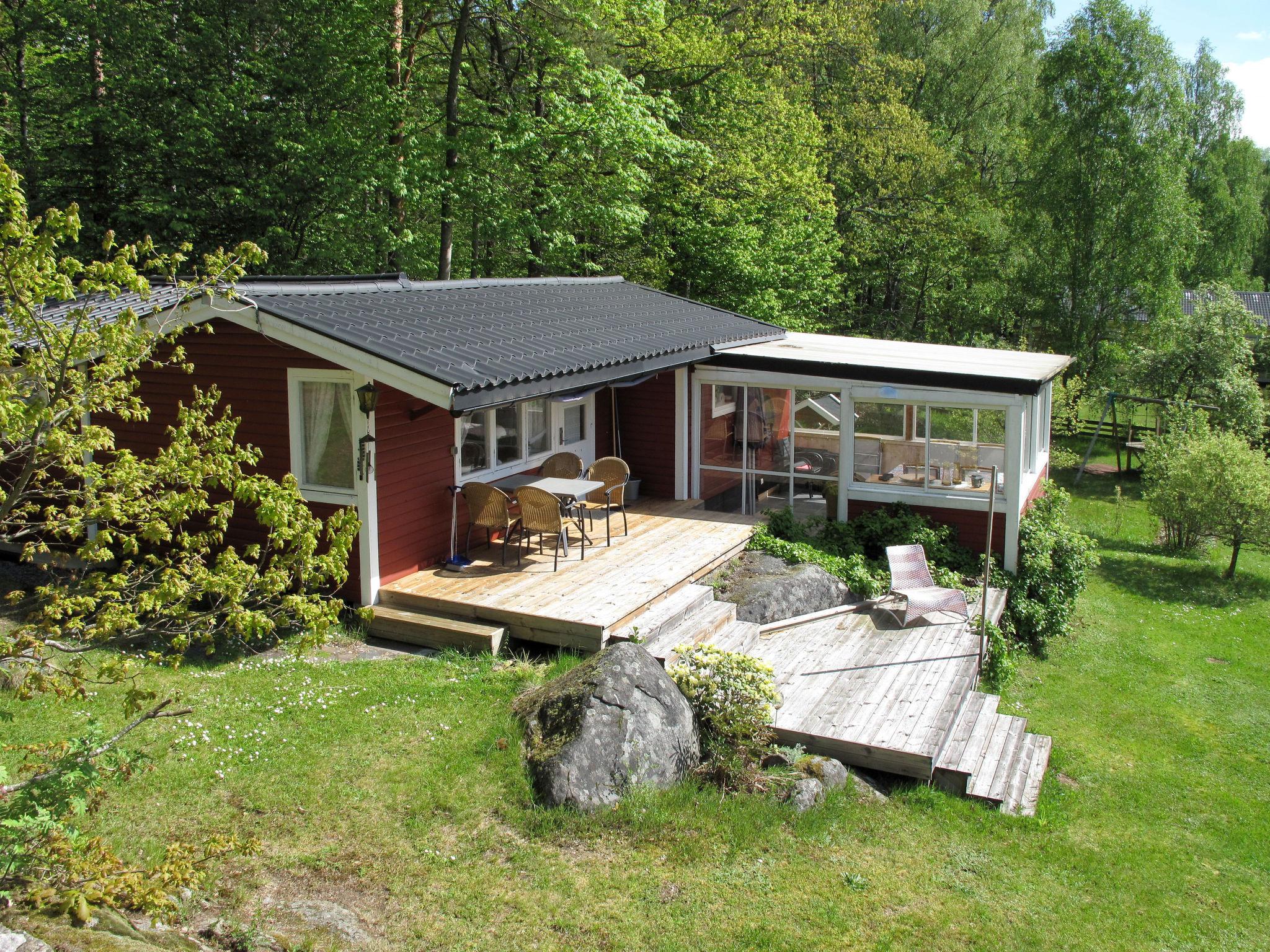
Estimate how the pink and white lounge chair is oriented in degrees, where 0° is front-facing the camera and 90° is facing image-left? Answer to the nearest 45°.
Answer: approximately 315°

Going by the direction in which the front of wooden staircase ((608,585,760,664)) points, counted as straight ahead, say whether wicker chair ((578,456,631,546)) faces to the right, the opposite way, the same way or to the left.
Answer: to the right

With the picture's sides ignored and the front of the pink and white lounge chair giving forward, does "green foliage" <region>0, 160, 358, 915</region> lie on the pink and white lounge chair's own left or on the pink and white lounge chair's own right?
on the pink and white lounge chair's own right

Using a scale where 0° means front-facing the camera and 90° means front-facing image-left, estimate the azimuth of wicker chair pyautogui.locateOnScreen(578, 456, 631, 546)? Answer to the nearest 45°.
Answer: approximately 45°

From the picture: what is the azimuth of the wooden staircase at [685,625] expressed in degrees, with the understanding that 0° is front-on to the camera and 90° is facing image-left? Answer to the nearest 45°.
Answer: approximately 315°

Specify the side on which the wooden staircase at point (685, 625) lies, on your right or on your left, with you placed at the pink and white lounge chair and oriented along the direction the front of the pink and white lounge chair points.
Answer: on your right

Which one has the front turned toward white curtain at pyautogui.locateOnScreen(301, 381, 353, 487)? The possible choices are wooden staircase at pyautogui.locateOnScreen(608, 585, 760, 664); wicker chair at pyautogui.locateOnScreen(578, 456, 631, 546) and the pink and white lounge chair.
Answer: the wicker chair

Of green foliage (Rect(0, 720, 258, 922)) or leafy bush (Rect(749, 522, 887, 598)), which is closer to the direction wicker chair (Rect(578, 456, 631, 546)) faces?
the green foliage
